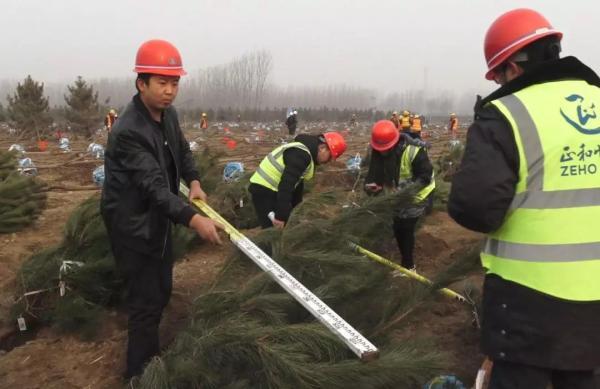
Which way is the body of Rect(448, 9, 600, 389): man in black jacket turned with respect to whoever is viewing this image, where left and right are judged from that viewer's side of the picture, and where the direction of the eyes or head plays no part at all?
facing away from the viewer and to the left of the viewer

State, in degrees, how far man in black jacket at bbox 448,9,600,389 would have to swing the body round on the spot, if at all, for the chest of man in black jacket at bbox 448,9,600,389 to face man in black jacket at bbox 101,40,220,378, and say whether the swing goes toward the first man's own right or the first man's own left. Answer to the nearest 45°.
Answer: approximately 45° to the first man's own left

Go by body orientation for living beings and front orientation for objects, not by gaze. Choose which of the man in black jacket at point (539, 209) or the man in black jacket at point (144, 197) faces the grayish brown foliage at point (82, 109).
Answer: the man in black jacket at point (539, 209)

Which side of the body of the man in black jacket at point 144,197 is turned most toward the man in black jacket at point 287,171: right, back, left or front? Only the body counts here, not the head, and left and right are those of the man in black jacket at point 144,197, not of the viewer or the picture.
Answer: left

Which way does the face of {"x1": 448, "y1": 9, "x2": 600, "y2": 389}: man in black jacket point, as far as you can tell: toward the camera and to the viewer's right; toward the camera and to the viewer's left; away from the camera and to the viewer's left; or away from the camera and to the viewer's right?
away from the camera and to the viewer's left

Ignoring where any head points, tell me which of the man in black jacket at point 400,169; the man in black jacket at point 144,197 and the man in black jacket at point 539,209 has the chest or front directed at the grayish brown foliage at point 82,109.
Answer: the man in black jacket at point 539,209

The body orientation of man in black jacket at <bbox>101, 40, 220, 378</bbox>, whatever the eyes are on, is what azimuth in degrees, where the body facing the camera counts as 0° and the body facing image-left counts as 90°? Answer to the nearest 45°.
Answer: approximately 315°

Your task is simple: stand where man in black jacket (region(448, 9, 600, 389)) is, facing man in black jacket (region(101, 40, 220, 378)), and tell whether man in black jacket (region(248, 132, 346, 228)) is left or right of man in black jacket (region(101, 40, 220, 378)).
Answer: right

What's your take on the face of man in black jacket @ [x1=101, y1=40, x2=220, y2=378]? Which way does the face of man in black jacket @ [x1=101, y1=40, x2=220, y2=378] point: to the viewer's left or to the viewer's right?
to the viewer's right

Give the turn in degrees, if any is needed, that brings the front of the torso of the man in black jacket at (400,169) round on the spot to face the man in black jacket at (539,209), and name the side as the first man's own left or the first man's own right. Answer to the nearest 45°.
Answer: approximately 45° to the first man's own left

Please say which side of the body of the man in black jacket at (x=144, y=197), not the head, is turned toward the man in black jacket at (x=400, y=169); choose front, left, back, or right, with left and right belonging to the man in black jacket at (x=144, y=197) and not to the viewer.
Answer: left

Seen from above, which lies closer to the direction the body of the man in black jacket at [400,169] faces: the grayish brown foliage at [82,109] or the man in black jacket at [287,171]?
the man in black jacket
